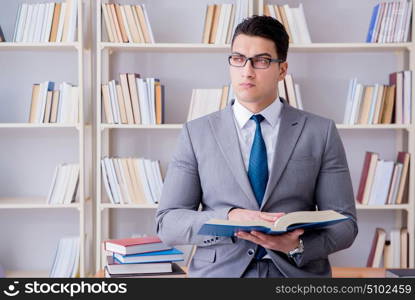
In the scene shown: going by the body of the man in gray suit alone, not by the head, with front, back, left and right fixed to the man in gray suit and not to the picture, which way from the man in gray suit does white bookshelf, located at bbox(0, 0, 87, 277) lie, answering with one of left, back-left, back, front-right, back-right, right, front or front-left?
back-right

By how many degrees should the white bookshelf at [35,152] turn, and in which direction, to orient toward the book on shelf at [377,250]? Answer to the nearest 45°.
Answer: approximately 90° to its left

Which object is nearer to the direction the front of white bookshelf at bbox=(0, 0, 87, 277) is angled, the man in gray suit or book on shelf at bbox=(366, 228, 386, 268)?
the man in gray suit

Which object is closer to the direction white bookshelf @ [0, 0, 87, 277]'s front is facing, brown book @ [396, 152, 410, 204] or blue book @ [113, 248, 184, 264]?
the blue book

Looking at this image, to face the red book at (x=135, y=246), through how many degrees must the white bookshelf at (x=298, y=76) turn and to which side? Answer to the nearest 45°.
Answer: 0° — it already faces it

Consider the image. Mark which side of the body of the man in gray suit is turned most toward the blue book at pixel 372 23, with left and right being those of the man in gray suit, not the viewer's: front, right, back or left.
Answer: back

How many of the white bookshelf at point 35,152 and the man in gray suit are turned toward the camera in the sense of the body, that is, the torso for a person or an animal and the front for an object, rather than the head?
2

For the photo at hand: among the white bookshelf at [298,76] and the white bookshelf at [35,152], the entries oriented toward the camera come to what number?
2

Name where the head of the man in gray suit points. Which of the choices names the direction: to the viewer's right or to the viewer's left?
to the viewer's left

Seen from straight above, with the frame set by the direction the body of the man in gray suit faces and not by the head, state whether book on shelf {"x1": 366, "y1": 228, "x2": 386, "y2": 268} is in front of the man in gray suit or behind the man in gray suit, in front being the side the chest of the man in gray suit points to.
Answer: behind

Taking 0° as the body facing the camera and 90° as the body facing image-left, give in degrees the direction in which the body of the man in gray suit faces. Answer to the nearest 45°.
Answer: approximately 0°
